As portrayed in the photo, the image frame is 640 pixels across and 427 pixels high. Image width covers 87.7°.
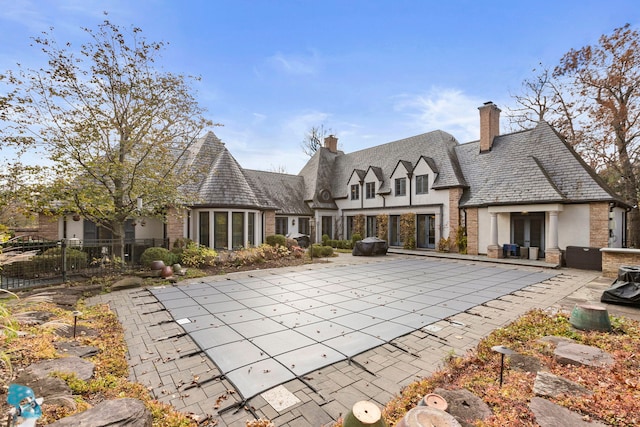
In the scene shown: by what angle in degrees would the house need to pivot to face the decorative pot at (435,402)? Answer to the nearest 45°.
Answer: approximately 45° to its left

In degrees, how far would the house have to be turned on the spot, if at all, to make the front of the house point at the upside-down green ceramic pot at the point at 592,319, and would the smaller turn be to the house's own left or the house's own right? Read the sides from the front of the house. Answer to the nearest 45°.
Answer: approximately 45° to the house's own left

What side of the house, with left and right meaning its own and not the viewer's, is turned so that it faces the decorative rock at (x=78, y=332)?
front

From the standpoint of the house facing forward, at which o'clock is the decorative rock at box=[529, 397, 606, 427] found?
The decorative rock is roughly at 11 o'clock from the house.

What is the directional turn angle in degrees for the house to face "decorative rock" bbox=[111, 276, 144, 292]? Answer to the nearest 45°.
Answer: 0° — it already faces it

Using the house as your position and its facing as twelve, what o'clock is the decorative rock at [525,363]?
The decorative rock is roughly at 11 o'clock from the house.

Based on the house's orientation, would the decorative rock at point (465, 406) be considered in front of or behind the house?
in front

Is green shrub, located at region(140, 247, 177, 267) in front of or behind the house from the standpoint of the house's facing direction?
in front

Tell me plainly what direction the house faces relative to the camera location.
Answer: facing the viewer and to the left of the viewer

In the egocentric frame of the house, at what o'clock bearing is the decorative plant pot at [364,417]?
The decorative plant pot is roughly at 11 o'clock from the house.

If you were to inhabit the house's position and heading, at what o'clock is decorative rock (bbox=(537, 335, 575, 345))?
The decorative rock is roughly at 11 o'clock from the house.
